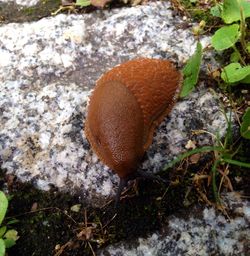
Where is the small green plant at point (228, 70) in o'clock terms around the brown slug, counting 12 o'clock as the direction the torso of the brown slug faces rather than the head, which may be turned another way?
The small green plant is roughly at 8 o'clock from the brown slug.

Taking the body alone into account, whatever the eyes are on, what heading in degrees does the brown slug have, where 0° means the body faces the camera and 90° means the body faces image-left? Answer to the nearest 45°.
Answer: approximately 0°

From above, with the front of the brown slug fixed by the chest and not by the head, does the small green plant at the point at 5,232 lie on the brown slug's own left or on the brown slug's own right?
on the brown slug's own right
